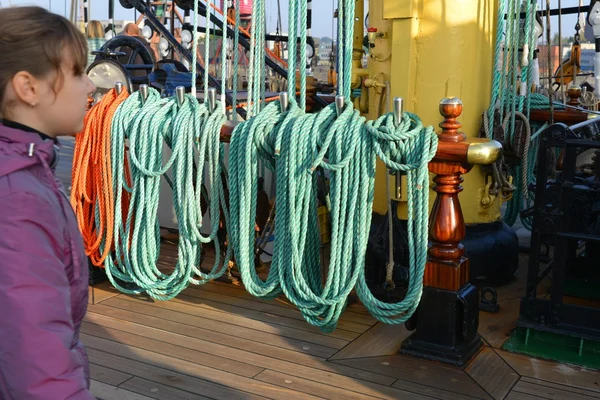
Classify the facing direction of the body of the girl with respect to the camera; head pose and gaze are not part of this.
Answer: to the viewer's right

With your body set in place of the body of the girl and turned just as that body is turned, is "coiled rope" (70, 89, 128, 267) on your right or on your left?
on your left

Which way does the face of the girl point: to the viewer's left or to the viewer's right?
to the viewer's right

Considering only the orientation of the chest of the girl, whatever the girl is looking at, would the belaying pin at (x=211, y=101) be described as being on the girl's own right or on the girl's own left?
on the girl's own left
